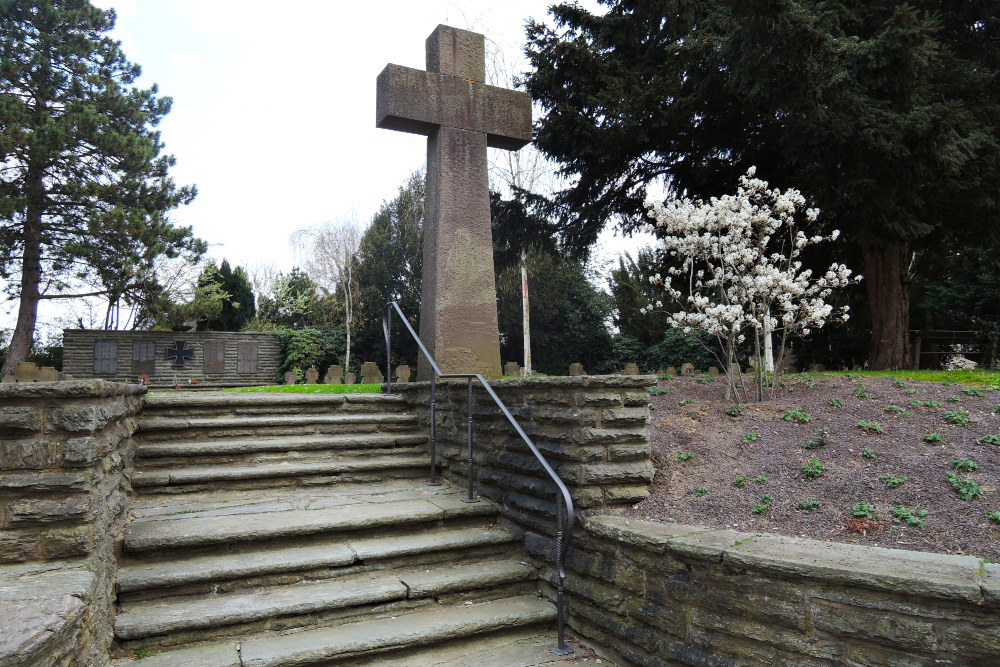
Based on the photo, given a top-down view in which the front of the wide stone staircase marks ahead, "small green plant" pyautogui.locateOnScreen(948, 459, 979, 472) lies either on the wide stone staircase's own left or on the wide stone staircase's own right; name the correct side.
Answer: on the wide stone staircase's own left

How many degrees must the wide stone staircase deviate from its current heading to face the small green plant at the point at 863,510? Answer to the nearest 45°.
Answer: approximately 90° to its left

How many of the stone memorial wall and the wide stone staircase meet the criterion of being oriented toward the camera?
2

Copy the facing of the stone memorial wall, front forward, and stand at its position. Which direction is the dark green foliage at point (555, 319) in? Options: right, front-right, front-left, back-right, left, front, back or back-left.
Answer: left

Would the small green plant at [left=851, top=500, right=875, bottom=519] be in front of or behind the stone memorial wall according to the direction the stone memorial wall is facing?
in front

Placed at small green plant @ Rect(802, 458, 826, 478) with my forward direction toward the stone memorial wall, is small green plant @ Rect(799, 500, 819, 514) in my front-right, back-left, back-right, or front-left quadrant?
back-left

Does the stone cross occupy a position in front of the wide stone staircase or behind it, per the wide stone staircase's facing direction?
behind

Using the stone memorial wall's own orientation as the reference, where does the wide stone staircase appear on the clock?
The wide stone staircase is roughly at 12 o'clock from the stone memorial wall.

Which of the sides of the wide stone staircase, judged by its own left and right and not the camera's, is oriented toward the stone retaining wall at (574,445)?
left

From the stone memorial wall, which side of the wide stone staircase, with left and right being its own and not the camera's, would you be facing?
back

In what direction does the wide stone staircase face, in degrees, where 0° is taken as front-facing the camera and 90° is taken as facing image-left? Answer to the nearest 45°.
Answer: approximately 0°
